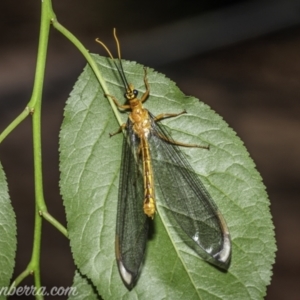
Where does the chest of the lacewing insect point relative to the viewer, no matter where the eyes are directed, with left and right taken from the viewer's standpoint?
facing away from the viewer
